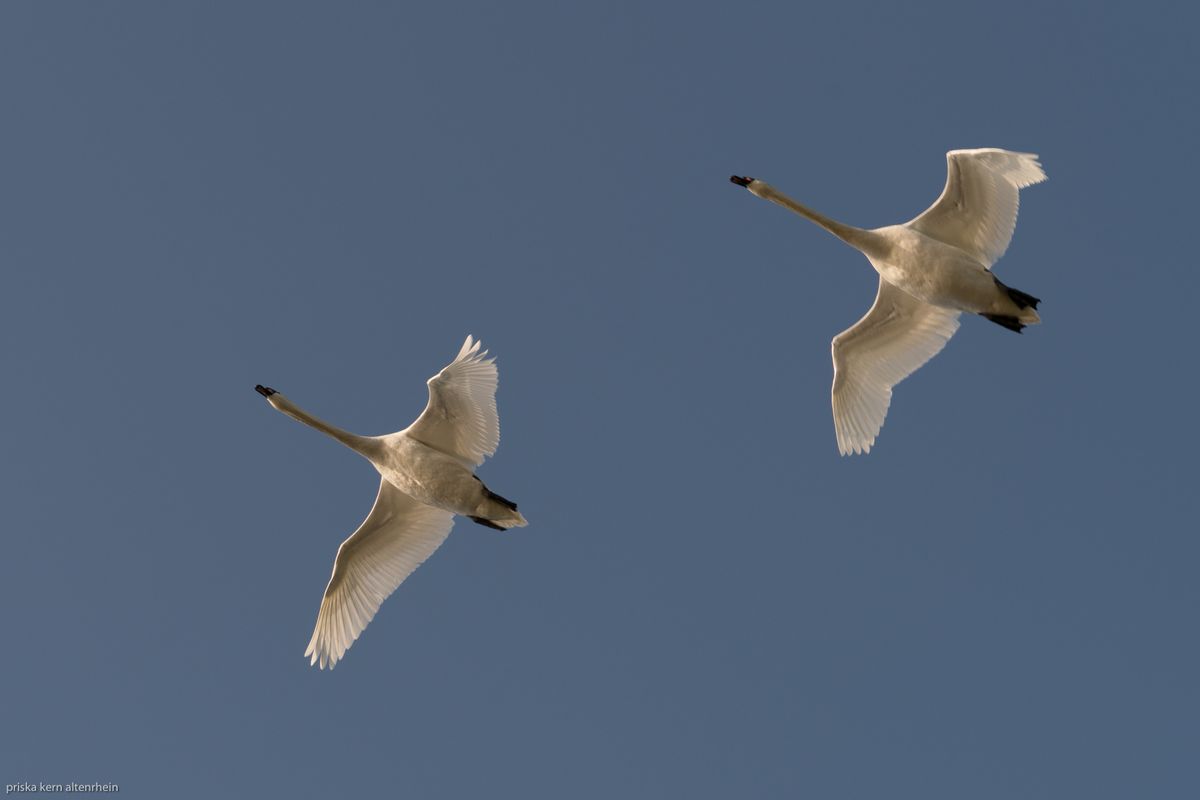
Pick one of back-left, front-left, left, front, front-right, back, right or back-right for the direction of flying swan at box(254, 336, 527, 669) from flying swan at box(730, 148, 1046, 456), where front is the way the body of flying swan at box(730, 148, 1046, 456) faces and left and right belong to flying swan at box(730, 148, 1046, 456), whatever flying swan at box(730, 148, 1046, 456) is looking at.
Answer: front

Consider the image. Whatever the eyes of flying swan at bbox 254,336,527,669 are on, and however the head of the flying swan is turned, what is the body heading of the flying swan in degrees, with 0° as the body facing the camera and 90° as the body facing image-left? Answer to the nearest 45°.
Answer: approximately 90°

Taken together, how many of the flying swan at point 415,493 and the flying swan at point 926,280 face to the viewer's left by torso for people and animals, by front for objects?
2

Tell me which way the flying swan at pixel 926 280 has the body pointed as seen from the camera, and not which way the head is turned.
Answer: to the viewer's left

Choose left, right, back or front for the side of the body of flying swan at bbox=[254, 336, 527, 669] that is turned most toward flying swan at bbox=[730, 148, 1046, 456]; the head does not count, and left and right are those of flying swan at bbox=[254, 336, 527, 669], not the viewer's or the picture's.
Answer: back
